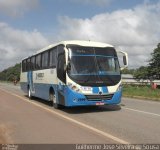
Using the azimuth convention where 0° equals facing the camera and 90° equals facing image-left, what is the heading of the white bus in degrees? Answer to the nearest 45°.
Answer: approximately 315°
